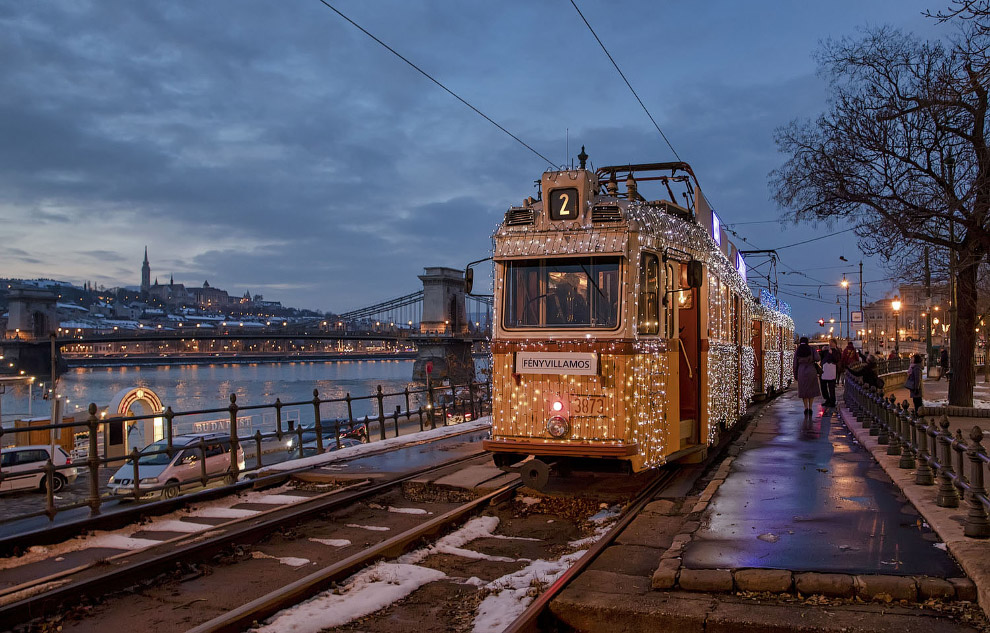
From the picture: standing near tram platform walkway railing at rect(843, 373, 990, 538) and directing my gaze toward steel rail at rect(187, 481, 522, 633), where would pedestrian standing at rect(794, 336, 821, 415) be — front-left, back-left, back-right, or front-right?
back-right

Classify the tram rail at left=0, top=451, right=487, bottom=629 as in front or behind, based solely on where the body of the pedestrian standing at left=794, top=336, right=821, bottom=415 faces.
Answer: behind

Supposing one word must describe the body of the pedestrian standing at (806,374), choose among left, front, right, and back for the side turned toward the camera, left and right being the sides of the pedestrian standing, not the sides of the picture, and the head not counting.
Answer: back

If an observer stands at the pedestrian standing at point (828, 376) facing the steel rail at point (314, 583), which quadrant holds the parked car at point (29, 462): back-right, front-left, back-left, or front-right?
front-right

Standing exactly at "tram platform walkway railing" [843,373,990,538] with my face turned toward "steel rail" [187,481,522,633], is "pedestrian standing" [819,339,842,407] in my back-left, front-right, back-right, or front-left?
back-right

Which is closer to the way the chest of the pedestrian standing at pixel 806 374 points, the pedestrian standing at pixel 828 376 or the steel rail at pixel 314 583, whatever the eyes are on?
the pedestrian standing at pixel 828 376
